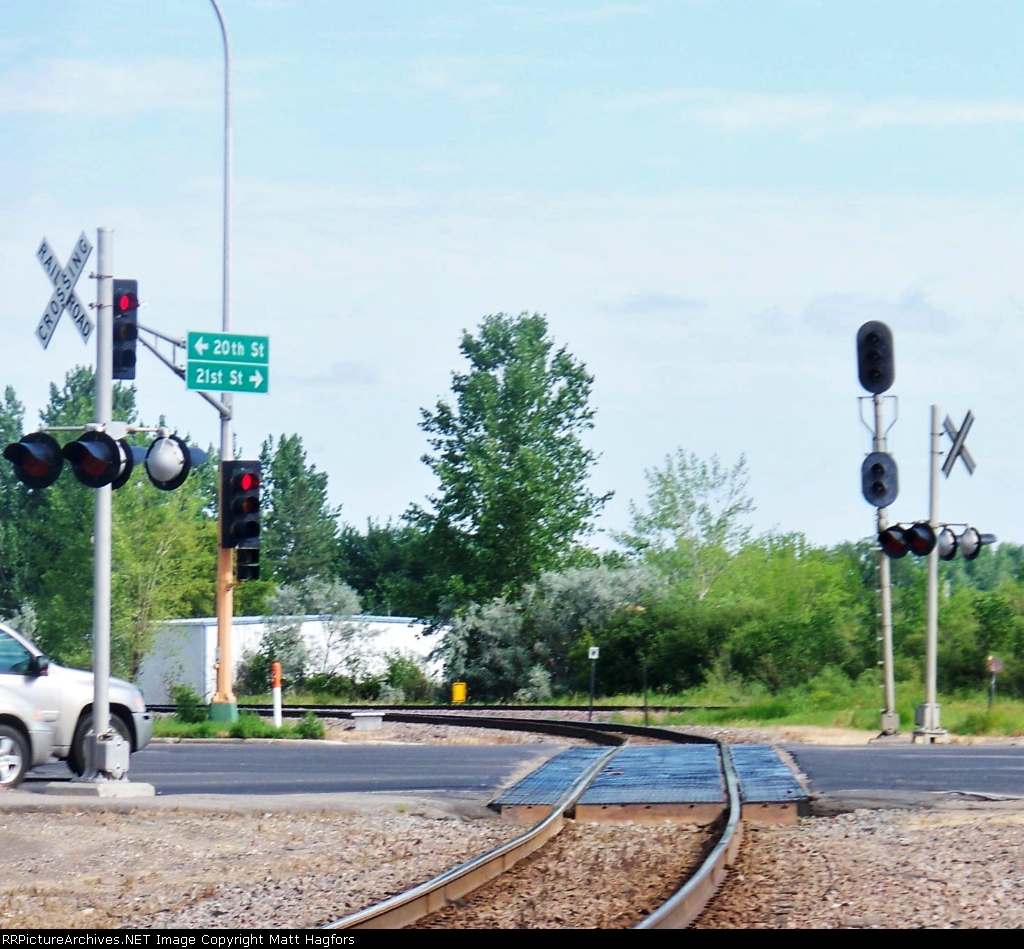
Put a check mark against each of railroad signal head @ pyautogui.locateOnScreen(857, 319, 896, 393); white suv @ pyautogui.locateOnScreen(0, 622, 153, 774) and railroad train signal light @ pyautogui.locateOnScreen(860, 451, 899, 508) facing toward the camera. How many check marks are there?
2

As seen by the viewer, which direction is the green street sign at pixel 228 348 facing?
toward the camera

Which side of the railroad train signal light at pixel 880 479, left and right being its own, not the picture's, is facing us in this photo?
front

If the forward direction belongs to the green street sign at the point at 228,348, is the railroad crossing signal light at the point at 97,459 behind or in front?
in front

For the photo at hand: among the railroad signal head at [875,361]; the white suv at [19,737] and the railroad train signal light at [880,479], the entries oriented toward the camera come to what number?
2

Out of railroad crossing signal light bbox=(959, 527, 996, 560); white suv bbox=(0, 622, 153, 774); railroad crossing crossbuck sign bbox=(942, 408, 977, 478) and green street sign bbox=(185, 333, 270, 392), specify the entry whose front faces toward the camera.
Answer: the green street sign

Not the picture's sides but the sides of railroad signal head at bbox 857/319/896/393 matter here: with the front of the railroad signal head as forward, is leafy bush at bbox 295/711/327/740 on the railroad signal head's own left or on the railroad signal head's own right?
on the railroad signal head's own right

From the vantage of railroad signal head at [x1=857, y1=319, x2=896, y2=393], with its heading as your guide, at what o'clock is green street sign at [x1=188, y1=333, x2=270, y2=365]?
The green street sign is roughly at 3 o'clock from the railroad signal head.

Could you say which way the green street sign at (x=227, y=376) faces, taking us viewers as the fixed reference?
facing the viewer

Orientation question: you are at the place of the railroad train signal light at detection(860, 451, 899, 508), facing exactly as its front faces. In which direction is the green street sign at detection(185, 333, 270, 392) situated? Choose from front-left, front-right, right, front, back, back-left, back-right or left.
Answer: right

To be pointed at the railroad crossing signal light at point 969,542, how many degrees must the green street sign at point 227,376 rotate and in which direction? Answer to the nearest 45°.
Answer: approximately 90° to its left

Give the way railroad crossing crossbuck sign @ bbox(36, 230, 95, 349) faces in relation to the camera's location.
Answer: facing the viewer and to the left of the viewer
